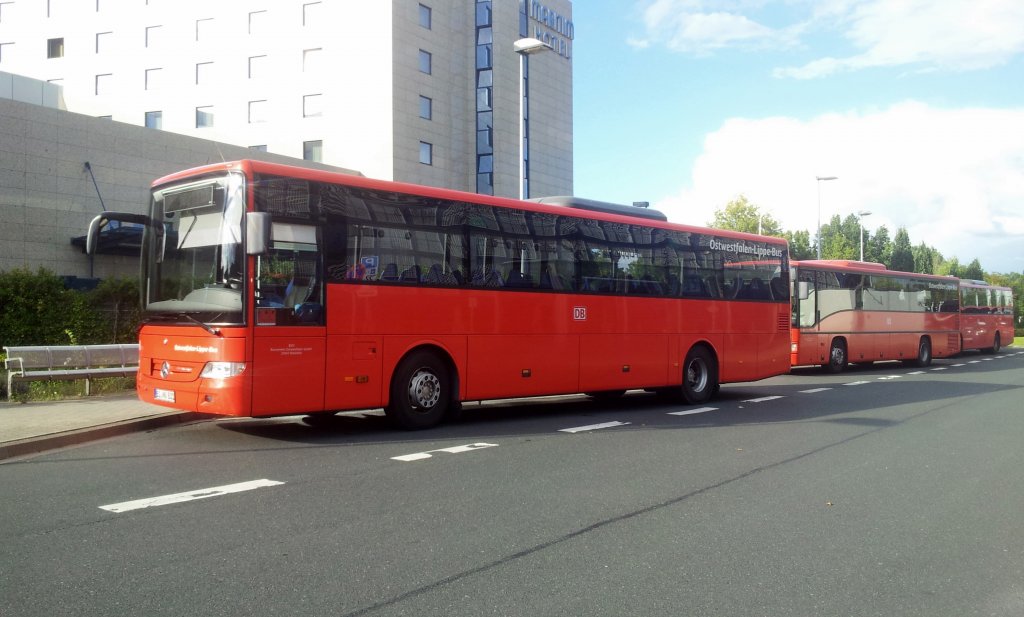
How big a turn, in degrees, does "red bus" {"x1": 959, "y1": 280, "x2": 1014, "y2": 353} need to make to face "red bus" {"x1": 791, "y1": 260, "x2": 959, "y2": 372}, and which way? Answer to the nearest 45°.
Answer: approximately 45° to its left

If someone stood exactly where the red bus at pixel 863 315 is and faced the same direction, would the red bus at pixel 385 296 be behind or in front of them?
in front

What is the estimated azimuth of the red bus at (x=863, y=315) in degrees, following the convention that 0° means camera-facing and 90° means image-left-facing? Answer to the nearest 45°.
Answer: approximately 45°

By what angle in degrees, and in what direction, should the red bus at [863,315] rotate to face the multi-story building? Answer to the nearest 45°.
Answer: approximately 45° to its right

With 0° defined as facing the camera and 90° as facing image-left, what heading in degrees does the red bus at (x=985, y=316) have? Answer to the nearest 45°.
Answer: approximately 45°

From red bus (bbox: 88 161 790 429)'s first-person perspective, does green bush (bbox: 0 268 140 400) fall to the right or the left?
on its right

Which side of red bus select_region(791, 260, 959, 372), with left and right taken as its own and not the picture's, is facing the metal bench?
front

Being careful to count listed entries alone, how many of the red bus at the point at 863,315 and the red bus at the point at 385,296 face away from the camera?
0

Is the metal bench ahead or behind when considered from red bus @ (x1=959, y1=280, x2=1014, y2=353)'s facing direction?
ahead

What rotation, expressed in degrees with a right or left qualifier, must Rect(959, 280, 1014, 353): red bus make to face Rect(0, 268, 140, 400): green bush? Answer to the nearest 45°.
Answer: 0° — it already faces it
